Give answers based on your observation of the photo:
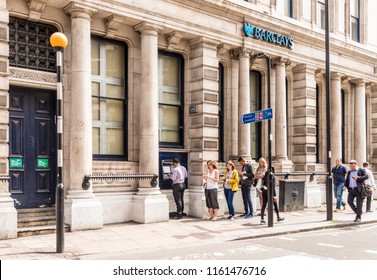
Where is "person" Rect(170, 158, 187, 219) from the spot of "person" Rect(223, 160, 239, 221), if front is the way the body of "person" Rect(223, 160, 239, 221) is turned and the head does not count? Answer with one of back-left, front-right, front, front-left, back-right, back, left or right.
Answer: front-right

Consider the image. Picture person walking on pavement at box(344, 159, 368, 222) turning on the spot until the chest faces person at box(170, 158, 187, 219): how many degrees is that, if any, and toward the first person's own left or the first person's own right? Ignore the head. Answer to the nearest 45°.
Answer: approximately 45° to the first person's own right

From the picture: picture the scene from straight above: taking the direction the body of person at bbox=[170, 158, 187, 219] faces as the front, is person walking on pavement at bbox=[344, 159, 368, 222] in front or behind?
behind

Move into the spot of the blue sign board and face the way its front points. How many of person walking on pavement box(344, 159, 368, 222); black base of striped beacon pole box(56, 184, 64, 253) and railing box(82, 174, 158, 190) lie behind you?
1

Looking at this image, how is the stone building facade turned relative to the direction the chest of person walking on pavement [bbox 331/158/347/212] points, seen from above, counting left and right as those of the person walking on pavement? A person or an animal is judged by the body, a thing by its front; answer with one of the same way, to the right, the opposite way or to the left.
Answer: to the left

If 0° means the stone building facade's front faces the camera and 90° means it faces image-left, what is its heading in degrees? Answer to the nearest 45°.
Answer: approximately 315°

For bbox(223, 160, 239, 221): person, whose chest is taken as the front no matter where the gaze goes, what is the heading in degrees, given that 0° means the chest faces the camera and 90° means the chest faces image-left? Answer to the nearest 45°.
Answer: approximately 45°
